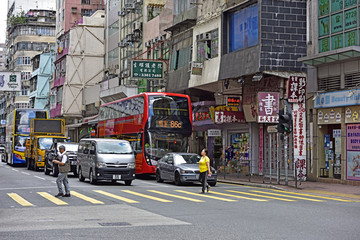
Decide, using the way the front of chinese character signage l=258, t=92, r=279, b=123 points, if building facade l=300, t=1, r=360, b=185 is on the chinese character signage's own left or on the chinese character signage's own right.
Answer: on the chinese character signage's own left

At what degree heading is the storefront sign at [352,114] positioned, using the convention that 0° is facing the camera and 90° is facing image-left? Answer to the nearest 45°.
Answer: approximately 0°

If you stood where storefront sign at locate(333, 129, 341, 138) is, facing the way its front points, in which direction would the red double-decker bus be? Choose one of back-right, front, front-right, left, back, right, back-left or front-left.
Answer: right

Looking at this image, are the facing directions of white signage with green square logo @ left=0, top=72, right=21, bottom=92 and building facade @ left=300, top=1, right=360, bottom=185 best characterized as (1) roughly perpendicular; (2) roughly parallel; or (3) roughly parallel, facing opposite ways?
roughly perpendicular

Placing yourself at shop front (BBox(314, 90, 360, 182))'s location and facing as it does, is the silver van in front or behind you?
in front

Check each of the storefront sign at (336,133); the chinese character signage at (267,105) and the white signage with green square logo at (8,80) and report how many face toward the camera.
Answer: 3

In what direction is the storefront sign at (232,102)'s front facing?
toward the camera

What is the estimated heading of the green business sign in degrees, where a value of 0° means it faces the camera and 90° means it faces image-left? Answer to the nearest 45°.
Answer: approximately 0°

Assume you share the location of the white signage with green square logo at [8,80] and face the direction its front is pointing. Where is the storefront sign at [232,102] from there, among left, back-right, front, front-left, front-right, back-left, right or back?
front-left

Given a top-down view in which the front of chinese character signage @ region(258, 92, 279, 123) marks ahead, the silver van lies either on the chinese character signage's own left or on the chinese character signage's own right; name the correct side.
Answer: on the chinese character signage's own right

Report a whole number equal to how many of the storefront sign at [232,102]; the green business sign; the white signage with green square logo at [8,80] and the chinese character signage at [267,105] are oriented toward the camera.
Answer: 4

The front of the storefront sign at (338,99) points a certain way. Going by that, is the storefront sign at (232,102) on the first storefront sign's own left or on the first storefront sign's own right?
on the first storefront sign's own right

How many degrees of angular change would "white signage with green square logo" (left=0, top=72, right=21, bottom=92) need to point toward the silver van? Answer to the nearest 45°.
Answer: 0° — it already faces it

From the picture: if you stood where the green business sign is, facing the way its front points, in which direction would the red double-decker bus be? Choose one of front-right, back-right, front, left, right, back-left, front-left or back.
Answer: front

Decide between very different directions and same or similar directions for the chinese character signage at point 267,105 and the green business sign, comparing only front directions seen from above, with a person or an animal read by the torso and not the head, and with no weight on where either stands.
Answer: same or similar directions

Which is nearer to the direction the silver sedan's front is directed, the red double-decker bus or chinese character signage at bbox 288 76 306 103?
the chinese character signage
